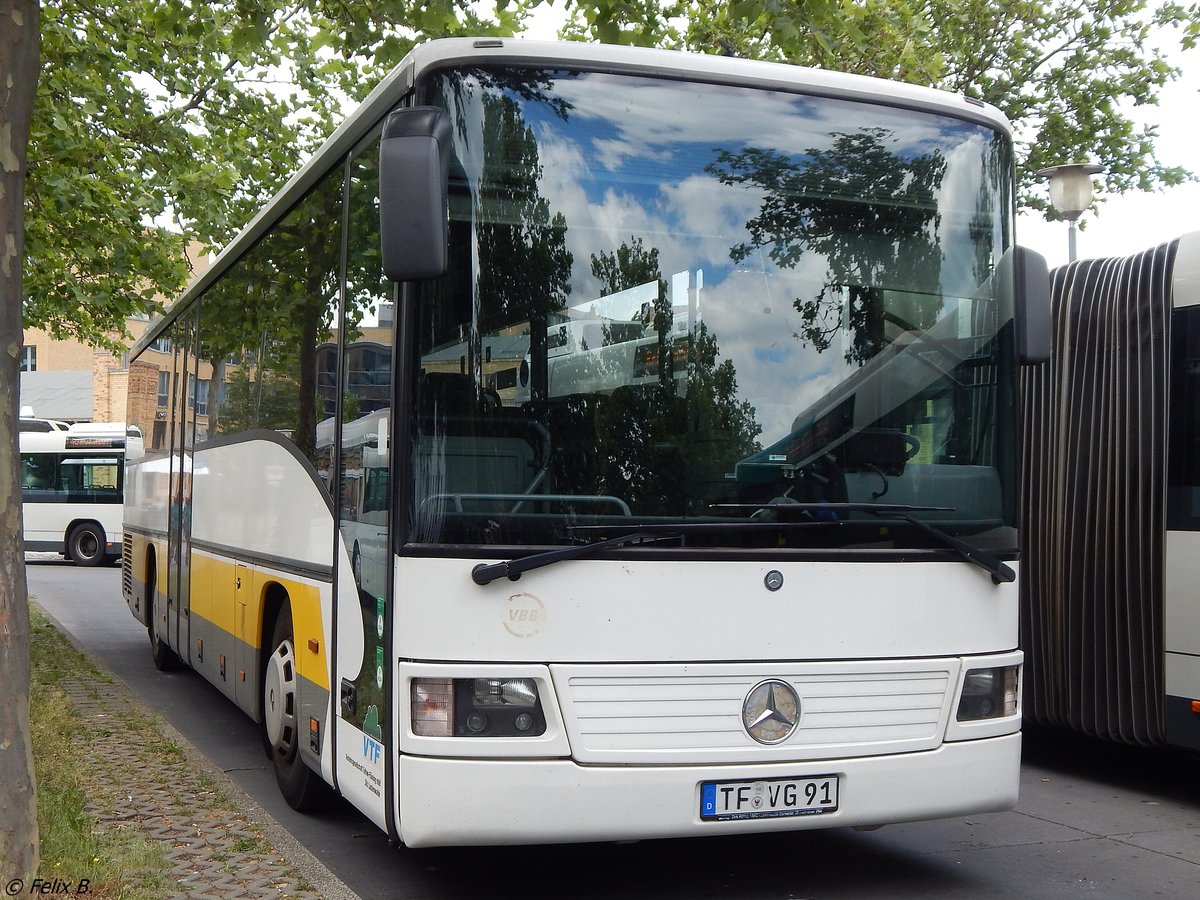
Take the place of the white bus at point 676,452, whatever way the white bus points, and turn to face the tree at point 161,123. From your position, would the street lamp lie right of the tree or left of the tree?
right

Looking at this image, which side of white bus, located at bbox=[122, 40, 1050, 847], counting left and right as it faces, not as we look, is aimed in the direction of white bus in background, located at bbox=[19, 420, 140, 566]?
back

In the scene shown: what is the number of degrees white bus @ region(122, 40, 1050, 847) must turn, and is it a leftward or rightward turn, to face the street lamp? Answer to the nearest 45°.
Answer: approximately 90° to its left

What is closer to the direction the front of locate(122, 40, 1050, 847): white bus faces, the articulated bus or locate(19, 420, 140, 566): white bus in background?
the articulated bus

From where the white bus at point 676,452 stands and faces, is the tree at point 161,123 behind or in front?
behind
